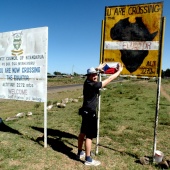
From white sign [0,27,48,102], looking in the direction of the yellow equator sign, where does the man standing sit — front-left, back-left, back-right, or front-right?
front-right

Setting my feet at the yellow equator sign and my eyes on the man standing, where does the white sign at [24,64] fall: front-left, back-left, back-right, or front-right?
front-right

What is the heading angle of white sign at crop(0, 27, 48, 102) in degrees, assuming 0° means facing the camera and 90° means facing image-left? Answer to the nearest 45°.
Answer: approximately 45°

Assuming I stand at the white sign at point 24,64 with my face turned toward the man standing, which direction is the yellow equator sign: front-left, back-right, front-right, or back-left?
front-left

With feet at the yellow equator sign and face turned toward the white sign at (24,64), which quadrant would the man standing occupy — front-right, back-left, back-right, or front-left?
front-left

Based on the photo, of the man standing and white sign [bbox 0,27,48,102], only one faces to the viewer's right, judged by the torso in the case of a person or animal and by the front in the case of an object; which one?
the man standing

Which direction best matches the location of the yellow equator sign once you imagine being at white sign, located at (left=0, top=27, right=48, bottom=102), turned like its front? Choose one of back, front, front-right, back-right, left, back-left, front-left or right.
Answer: left

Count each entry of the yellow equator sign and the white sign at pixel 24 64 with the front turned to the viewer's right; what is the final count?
0

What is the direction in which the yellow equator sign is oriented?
toward the camera
